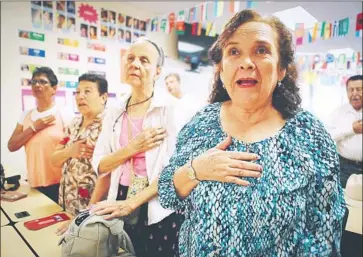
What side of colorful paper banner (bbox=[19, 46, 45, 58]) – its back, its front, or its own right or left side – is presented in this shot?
front

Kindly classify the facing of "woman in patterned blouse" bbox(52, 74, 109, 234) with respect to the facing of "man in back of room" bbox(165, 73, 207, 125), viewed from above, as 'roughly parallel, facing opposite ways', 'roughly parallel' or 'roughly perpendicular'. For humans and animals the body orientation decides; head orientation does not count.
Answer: roughly parallel

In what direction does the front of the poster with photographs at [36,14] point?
toward the camera

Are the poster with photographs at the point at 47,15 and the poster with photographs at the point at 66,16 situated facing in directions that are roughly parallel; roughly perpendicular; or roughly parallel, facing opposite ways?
roughly parallel

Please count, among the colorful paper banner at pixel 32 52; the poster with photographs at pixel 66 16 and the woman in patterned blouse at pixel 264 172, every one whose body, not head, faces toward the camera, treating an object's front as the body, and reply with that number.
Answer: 3

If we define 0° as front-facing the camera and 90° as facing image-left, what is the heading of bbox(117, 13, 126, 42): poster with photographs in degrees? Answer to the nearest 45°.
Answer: approximately 0°

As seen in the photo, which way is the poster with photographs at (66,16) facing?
toward the camera
